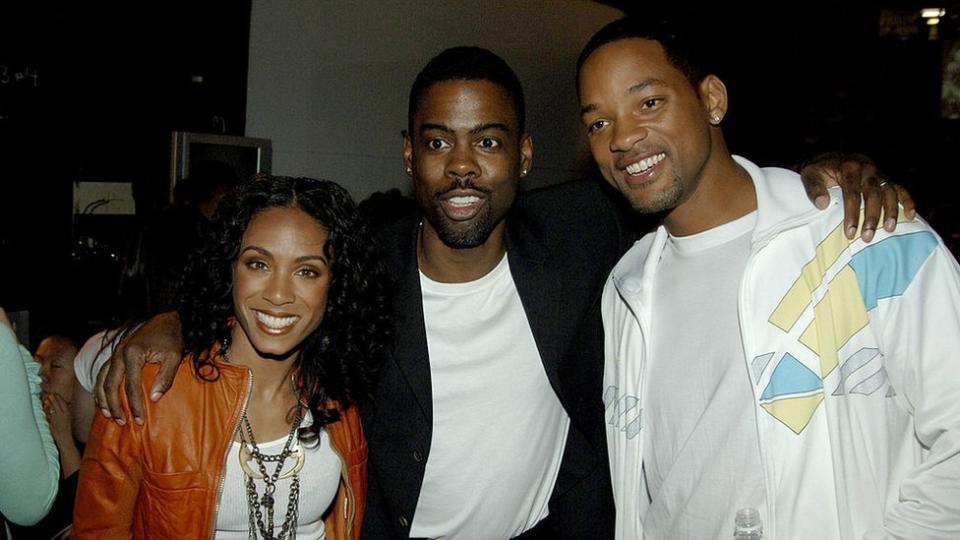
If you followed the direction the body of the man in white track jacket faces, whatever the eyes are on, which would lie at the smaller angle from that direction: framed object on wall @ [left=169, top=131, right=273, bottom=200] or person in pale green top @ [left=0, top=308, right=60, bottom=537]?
the person in pale green top

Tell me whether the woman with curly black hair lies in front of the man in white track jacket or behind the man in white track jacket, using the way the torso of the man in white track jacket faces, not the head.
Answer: in front

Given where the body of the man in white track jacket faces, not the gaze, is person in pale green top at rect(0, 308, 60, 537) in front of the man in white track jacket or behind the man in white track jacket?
in front

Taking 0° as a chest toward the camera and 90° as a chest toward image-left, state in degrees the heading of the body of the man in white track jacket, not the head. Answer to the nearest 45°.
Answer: approximately 45°

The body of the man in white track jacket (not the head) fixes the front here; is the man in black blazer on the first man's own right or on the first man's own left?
on the first man's own right

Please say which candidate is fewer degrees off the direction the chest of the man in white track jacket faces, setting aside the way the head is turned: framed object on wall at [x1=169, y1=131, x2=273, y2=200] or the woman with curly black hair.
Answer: the woman with curly black hair
